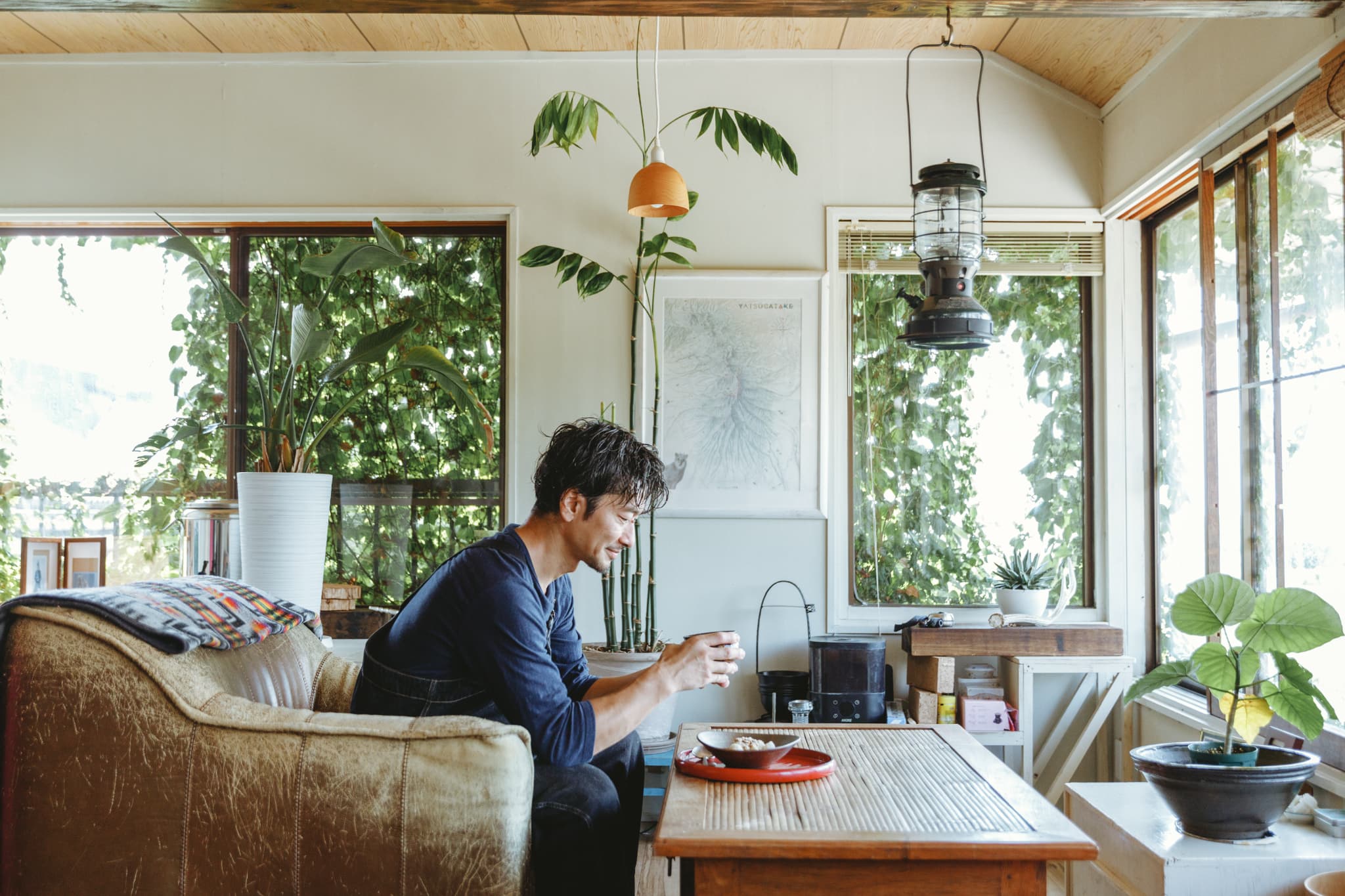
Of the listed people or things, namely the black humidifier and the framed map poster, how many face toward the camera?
2

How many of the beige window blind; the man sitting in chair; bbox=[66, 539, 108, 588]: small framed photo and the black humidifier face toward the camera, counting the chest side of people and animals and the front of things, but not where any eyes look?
3

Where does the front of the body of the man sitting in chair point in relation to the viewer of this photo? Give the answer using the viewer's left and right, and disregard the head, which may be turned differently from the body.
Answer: facing to the right of the viewer

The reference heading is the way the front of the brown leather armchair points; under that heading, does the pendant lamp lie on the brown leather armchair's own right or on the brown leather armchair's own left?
on the brown leather armchair's own left

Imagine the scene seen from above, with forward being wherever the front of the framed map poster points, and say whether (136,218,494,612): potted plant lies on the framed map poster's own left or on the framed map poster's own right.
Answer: on the framed map poster's own right

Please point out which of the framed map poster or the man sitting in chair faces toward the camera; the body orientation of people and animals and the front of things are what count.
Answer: the framed map poster

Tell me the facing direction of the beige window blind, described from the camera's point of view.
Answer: facing the viewer

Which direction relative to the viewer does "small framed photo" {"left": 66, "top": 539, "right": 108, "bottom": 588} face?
toward the camera

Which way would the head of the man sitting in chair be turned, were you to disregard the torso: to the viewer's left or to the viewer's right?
to the viewer's right

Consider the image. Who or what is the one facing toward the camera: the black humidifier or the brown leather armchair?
the black humidifier

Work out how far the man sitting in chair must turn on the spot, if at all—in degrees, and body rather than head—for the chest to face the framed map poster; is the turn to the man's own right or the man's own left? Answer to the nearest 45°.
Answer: approximately 90° to the man's own left

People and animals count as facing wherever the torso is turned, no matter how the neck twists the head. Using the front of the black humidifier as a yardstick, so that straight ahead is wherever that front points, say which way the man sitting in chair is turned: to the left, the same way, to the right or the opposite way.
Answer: to the left

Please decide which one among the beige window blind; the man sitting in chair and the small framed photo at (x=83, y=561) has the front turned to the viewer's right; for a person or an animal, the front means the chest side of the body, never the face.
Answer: the man sitting in chair

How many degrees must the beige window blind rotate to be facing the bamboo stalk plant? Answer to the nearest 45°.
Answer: approximately 45° to its right

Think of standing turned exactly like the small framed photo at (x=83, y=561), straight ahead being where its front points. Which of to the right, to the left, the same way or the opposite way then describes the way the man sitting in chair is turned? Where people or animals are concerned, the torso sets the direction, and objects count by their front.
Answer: to the left
